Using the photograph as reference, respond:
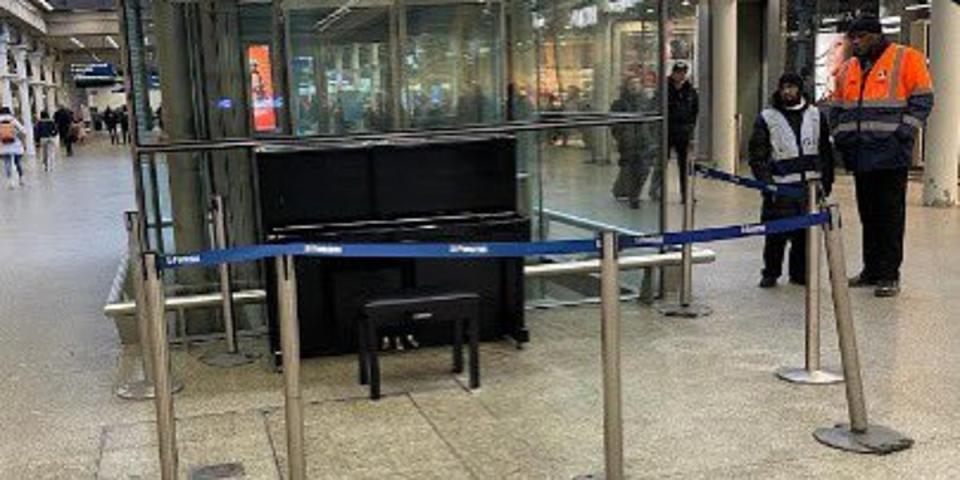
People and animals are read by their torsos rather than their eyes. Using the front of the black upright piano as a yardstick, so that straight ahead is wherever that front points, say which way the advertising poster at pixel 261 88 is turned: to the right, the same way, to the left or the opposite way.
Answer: the same way

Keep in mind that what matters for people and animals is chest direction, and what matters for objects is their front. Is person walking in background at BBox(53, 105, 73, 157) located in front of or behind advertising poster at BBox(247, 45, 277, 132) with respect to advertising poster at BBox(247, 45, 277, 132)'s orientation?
behind

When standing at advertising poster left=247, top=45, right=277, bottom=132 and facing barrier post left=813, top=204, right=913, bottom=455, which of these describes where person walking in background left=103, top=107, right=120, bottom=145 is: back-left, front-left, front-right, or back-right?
back-left

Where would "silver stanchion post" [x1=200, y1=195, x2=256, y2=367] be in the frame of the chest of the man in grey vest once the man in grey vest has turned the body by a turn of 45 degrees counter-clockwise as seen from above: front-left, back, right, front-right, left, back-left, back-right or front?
right

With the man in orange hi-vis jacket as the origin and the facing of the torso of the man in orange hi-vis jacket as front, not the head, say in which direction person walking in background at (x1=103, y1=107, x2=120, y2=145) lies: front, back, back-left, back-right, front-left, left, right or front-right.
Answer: right

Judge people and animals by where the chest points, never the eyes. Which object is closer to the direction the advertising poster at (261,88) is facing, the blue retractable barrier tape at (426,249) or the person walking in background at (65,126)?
the blue retractable barrier tape

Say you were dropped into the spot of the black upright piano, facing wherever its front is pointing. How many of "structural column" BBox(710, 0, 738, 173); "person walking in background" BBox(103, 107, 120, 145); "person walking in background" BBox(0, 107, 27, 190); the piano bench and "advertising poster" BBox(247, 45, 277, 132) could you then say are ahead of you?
1

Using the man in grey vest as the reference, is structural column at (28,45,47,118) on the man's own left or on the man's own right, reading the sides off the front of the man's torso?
on the man's own right

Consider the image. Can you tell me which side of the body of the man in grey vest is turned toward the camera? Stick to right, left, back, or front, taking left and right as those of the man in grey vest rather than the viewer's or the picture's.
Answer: front

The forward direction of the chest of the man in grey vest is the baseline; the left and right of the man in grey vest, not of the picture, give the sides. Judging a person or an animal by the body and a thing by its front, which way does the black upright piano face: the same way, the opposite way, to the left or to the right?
the same way

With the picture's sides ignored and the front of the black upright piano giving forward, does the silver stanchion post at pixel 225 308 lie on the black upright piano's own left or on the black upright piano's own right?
on the black upright piano's own right

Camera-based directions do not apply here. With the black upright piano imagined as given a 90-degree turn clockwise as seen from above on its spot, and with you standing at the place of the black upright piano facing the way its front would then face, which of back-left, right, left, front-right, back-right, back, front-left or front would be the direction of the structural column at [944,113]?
back-right

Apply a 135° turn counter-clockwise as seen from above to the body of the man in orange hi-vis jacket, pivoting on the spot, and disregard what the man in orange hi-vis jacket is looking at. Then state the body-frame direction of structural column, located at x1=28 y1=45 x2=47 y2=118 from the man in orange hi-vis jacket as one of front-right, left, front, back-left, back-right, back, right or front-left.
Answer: back-left

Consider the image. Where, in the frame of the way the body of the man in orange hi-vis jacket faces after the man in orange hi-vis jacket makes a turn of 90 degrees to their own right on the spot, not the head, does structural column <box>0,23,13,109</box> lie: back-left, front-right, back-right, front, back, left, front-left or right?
front

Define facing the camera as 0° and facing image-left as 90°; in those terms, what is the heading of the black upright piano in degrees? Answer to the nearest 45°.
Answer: approximately 0°
